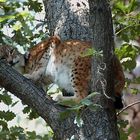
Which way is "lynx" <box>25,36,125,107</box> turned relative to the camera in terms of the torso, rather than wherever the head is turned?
to the viewer's left
